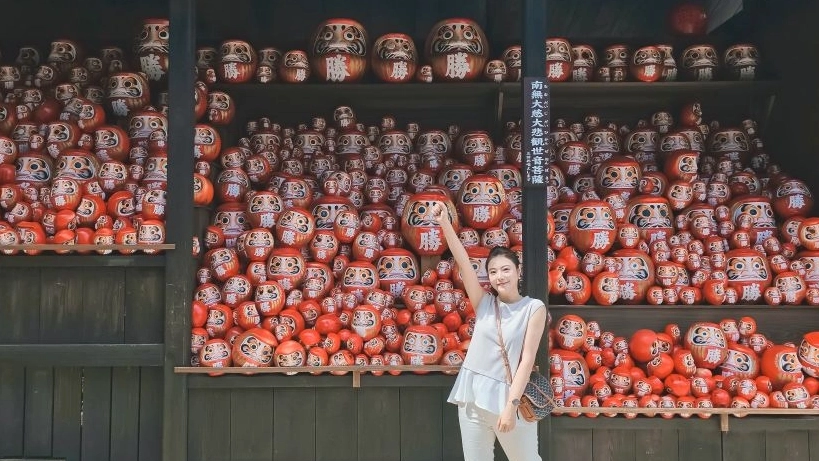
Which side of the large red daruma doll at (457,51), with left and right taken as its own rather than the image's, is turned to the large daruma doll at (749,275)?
left

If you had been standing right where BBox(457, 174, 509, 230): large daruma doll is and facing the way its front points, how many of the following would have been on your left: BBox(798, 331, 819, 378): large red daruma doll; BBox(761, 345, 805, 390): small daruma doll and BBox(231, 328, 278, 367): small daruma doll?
2

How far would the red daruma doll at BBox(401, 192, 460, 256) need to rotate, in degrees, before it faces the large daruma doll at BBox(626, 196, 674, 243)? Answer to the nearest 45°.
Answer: approximately 90° to its left

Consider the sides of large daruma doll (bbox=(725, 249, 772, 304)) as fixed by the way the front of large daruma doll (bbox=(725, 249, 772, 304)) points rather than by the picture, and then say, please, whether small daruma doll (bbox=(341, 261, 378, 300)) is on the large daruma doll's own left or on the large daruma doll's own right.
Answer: on the large daruma doll's own right

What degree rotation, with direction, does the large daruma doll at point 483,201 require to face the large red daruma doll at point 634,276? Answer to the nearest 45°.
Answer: approximately 90° to its left

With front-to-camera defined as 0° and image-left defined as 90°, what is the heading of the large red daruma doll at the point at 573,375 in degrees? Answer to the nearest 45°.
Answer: approximately 0°

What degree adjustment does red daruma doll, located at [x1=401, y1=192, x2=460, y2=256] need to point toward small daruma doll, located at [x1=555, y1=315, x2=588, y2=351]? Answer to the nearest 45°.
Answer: approximately 90° to its left

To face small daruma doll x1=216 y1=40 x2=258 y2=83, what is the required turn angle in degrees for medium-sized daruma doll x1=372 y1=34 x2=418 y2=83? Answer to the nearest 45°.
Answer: approximately 90° to its right

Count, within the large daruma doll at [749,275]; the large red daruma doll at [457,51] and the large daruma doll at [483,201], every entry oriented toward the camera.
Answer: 3

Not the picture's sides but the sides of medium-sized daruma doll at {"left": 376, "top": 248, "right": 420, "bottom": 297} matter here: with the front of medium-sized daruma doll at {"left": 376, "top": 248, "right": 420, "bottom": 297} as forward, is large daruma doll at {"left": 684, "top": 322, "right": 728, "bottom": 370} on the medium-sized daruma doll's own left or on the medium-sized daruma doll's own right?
on the medium-sized daruma doll's own left

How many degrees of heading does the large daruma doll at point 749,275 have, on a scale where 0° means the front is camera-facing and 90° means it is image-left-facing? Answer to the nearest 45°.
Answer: approximately 0°

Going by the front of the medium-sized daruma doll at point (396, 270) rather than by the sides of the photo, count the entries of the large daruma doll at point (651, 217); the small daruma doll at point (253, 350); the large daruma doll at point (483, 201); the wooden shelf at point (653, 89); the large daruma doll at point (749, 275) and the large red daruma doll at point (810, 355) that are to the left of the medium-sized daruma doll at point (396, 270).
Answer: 5
